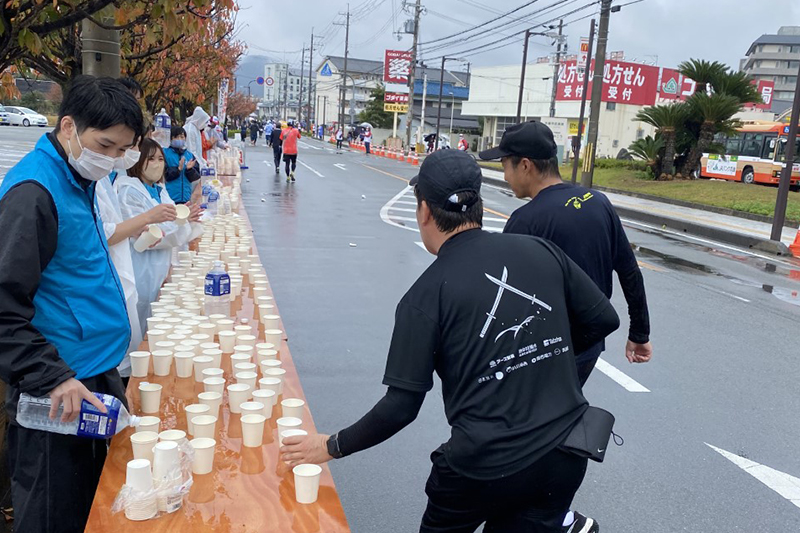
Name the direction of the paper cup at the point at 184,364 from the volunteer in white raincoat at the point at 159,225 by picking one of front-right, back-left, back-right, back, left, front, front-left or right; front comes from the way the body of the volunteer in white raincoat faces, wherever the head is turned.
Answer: front-right

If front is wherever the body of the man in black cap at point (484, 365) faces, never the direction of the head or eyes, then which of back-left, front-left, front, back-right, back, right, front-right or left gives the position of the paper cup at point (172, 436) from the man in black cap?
front-left

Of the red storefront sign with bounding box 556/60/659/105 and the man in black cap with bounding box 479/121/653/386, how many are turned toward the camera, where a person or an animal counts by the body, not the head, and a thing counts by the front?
1

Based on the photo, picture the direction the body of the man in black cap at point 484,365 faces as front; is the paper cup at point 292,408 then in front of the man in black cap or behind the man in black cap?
in front

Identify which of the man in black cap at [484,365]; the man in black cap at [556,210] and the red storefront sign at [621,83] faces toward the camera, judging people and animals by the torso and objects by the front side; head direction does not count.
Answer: the red storefront sign

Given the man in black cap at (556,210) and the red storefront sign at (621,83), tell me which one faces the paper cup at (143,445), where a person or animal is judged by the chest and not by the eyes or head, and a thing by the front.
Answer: the red storefront sign

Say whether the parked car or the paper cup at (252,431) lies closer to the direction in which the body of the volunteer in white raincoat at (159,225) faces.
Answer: the paper cup

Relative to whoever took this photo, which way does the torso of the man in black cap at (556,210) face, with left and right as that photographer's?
facing away from the viewer and to the left of the viewer

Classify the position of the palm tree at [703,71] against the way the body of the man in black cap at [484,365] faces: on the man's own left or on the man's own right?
on the man's own right

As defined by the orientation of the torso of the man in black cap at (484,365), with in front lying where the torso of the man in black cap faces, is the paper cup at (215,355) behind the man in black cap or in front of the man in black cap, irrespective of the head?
in front

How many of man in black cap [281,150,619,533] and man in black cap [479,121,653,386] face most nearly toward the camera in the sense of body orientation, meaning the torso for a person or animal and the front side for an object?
0

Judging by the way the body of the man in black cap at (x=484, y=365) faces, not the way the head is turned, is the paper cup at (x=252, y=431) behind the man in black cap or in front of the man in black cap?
in front
